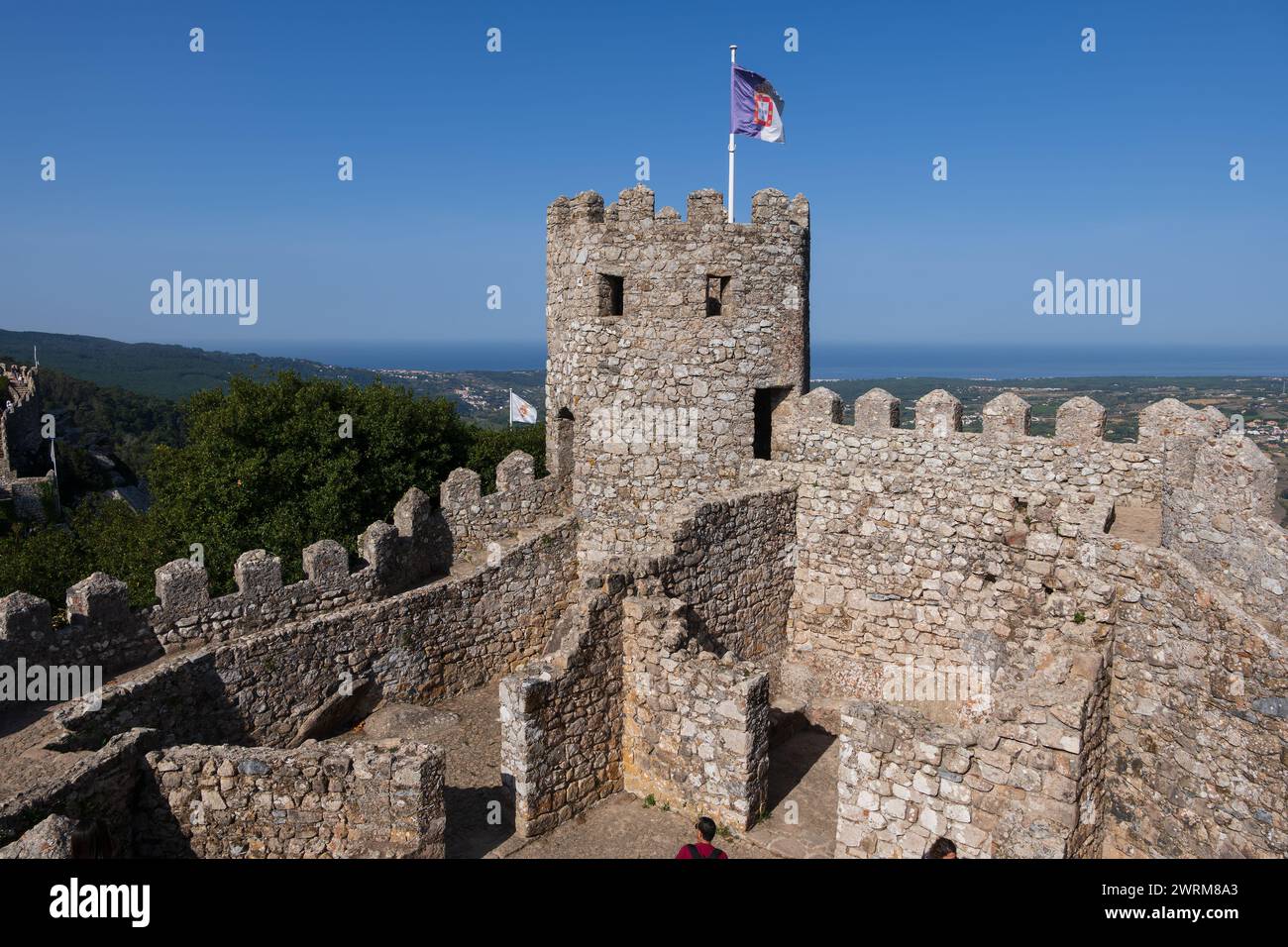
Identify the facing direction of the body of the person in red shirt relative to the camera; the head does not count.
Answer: away from the camera

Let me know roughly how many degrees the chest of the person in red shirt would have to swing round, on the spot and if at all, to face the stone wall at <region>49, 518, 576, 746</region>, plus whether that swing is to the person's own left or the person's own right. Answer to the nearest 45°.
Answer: approximately 45° to the person's own left

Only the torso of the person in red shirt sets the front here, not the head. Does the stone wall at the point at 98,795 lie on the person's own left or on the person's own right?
on the person's own left

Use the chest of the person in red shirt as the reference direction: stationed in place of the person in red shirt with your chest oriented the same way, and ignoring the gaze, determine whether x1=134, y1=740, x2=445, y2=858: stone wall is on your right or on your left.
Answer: on your left
